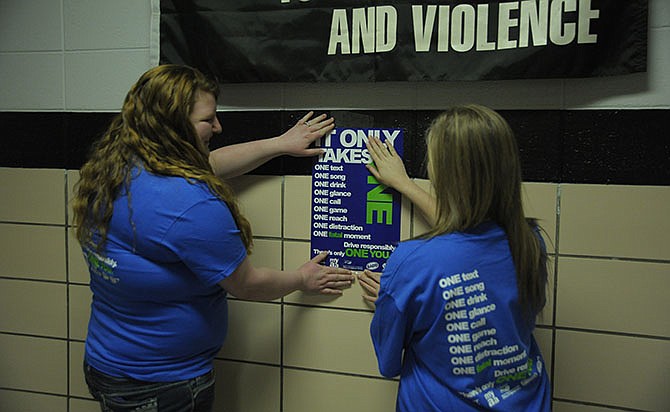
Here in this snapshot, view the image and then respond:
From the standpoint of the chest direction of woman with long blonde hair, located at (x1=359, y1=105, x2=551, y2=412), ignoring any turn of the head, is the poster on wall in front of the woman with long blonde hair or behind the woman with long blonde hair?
in front

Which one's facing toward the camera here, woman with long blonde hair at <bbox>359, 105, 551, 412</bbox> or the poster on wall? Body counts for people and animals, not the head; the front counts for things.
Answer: the poster on wall

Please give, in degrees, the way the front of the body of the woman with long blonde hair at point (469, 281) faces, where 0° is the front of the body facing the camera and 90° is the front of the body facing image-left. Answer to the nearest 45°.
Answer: approximately 135°

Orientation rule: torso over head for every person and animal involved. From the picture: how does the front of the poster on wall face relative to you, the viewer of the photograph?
facing the viewer

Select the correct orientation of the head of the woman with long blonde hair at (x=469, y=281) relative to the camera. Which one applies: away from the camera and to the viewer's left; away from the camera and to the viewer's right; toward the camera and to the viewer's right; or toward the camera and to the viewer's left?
away from the camera and to the viewer's left

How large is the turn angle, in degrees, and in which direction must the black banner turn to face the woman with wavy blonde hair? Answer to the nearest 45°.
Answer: approximately 45° to its right

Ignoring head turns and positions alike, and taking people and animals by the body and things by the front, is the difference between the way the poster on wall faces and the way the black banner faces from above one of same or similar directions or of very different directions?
same or similar directions

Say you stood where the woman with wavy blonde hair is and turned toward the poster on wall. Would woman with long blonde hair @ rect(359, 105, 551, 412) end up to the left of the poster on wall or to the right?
right

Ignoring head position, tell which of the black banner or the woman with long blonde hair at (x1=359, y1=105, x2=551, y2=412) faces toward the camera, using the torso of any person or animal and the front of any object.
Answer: the black banner

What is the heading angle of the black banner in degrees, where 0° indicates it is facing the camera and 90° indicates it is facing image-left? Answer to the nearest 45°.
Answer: approximately 0°

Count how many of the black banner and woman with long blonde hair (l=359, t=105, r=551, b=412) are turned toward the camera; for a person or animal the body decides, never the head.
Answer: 1

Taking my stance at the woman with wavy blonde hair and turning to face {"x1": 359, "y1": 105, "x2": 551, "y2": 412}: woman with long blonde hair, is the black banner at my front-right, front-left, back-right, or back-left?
front-left

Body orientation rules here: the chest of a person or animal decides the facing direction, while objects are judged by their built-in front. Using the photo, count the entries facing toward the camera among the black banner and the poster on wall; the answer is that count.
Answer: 2
